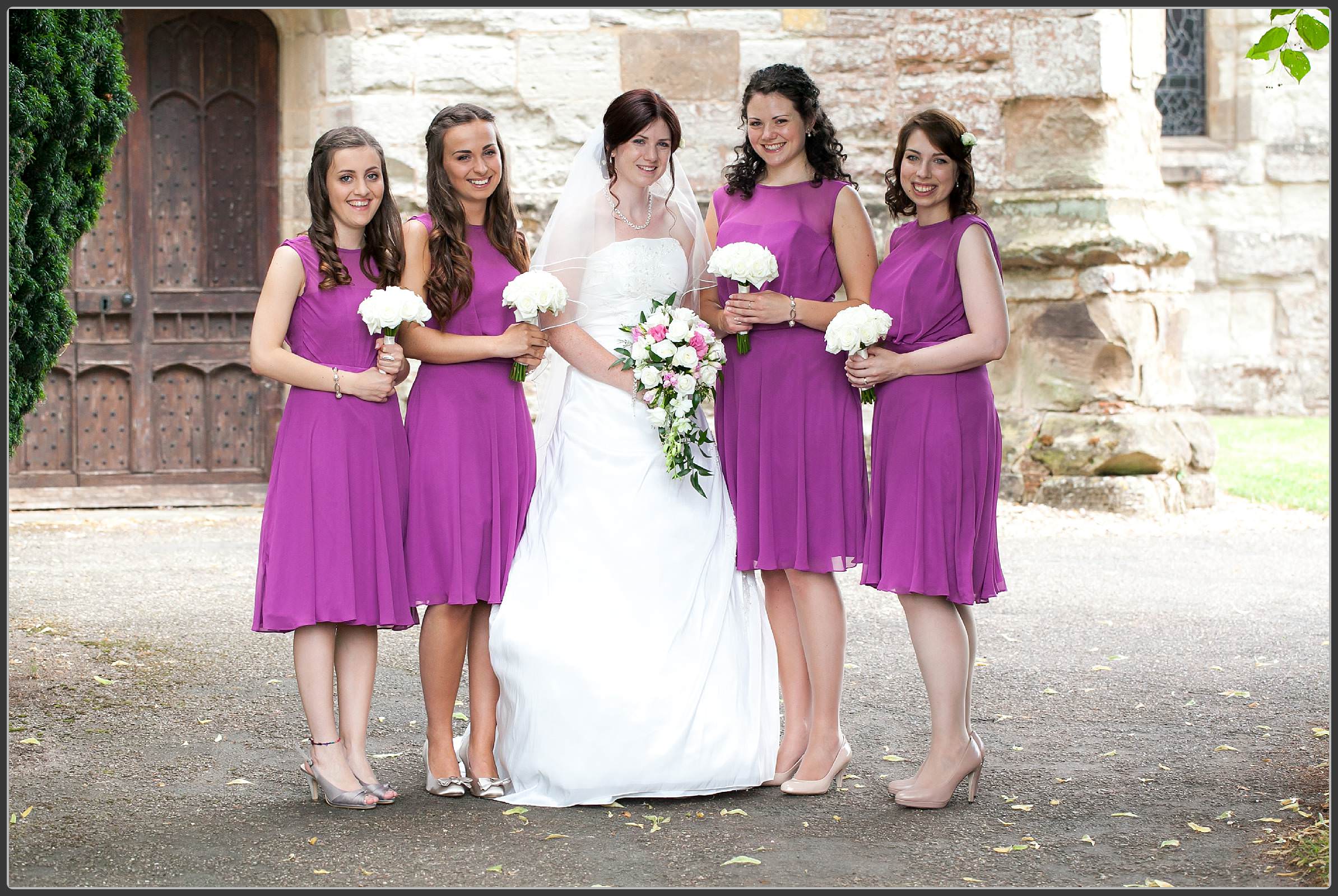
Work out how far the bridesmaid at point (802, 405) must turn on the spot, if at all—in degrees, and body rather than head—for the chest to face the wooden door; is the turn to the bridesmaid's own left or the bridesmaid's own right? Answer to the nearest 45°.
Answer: approximately 90° to the bridesmaid's own right

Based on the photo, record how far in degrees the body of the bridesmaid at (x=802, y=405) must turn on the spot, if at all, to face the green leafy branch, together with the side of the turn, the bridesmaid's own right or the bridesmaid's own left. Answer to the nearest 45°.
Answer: approximately 90° to the bridesmaid's own left

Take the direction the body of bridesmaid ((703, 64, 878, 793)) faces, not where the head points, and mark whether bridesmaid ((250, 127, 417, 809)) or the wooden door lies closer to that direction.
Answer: the bridesmaid

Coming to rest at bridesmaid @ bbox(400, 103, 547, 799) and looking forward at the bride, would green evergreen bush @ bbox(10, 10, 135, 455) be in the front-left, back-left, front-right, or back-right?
back-left

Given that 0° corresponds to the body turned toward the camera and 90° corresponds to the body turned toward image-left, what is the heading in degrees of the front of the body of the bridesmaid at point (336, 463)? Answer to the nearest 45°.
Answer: approximately 315°

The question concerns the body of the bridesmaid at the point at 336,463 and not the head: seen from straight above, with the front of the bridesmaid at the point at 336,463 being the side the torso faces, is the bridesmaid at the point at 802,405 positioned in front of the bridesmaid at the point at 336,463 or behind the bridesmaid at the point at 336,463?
in front

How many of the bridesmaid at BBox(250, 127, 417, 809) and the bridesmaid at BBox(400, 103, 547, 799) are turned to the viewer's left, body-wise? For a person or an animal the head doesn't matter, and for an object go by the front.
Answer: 0
